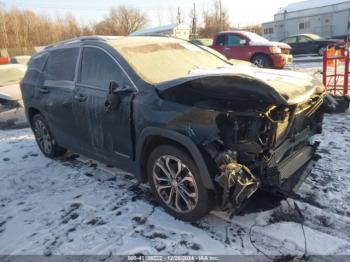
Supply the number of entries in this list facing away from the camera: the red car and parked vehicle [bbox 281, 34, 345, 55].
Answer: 0

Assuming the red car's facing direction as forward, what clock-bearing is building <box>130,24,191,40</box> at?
The building is roughly at 7 o'clock from the red car.

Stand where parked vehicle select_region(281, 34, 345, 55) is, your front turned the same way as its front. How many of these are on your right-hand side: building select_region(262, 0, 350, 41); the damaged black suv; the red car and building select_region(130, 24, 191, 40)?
2

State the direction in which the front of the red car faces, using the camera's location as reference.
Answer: facing the viewer and to the right of the viewer
